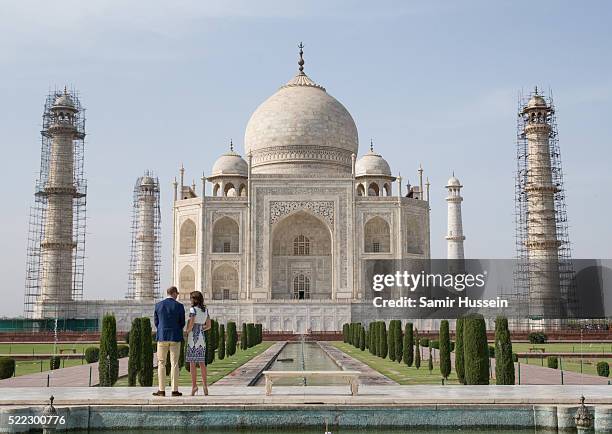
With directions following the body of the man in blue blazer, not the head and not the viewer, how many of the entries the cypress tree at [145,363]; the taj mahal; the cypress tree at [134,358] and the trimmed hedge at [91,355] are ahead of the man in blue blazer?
4

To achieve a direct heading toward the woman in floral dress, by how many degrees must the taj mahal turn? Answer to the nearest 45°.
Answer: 0° — it already faces them

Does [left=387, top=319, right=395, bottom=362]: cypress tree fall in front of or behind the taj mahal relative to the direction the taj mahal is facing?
in front

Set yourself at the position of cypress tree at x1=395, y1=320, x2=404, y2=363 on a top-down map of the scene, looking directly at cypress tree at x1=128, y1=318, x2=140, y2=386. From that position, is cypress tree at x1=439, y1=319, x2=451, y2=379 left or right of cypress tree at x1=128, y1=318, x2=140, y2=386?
left

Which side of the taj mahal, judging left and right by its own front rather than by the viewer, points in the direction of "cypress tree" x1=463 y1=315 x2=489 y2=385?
front

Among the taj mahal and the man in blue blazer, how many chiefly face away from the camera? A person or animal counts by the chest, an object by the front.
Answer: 1

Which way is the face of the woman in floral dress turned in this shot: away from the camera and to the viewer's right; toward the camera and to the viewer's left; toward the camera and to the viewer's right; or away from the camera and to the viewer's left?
away from the camera and to the viewer's left

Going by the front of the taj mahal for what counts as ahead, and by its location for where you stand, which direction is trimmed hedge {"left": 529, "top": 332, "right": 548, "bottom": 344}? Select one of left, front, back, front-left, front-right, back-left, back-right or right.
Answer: front-left

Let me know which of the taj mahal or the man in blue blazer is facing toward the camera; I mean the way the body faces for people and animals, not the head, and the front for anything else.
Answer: the taj mahal

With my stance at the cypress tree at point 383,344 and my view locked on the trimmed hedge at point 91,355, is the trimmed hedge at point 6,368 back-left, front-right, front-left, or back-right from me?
front-left

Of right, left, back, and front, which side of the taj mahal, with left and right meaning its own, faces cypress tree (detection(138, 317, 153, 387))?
front

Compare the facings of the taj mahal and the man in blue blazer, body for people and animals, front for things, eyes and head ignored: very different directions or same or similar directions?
very different directions

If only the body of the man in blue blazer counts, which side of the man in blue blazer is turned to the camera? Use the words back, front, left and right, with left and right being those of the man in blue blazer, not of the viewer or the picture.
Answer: back

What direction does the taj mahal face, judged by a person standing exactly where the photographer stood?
facing the viewer

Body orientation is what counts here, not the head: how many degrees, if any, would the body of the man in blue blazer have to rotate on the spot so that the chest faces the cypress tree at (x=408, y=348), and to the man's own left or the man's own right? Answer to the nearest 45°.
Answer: approximately 45° to the man's own right

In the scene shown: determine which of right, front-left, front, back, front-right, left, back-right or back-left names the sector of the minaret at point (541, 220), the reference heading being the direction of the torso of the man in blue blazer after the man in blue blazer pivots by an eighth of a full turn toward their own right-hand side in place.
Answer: front
